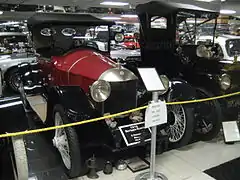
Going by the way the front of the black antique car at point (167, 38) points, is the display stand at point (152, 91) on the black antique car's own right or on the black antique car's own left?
on the black antique car's own right

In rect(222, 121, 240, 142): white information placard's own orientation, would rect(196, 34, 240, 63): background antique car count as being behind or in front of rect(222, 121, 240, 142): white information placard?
behind

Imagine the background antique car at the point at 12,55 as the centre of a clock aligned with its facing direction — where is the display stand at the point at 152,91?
The display stand is roughly at 1 o'clock from the background antique car.

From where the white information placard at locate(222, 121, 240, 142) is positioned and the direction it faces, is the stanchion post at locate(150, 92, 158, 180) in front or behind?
in front

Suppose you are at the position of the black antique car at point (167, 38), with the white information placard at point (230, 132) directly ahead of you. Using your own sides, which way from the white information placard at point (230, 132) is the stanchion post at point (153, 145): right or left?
right

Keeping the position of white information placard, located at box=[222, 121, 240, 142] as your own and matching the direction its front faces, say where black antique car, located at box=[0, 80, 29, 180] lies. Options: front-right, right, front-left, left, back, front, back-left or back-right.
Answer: front-right

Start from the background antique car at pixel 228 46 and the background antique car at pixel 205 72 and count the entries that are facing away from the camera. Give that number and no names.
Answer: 0

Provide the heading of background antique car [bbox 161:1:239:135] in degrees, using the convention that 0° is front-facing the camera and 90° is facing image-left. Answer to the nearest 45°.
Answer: approximately 315°

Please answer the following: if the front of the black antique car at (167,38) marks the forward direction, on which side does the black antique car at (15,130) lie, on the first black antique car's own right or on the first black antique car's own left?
on the first black antique car's own right

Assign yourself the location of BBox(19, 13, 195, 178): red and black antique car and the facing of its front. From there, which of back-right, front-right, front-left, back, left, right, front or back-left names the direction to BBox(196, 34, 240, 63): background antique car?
left

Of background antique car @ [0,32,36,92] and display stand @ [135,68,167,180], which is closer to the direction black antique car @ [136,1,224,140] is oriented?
the display stand

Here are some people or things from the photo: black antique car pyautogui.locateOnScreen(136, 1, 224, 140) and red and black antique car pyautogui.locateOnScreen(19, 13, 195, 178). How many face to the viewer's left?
0

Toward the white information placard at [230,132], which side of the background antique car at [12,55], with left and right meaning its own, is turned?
front
